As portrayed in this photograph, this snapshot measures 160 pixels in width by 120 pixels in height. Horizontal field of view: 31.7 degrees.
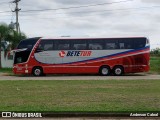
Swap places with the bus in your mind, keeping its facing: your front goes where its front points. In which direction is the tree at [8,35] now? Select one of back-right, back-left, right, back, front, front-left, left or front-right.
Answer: front-right

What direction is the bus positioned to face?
to the viewer's left
